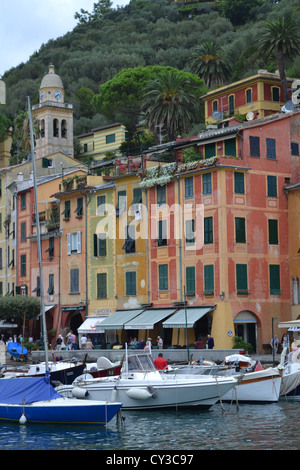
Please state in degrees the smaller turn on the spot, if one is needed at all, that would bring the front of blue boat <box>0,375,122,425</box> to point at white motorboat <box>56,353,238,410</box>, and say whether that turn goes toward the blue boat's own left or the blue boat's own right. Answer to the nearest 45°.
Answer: approximately 45° to the blue boat's own left

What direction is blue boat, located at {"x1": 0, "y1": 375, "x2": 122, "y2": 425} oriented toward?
to the viewer's right
